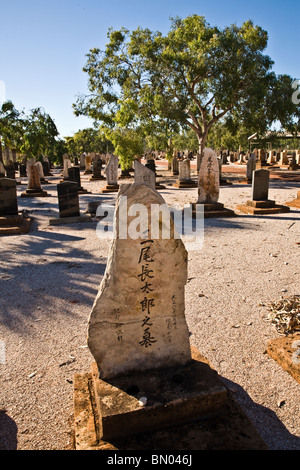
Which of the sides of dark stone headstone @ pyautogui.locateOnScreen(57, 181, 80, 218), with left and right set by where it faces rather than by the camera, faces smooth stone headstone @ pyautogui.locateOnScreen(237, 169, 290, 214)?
left

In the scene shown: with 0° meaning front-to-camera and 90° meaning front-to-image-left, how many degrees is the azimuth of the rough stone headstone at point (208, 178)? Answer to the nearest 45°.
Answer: approximately 0°

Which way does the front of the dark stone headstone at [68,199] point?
toward the camera

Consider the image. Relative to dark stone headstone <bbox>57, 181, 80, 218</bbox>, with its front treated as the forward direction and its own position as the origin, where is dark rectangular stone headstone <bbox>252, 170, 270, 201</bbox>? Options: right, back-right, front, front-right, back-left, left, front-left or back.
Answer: left

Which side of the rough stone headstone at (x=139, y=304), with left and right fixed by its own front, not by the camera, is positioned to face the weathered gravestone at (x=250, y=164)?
back

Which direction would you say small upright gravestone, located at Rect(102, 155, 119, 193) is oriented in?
toward the camera

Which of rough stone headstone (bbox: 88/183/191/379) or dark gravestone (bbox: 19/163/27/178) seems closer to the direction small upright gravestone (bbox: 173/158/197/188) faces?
the rough stone headstone

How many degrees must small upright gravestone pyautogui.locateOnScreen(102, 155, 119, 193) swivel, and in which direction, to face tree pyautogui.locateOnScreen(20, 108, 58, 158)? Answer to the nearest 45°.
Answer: approximately 180°

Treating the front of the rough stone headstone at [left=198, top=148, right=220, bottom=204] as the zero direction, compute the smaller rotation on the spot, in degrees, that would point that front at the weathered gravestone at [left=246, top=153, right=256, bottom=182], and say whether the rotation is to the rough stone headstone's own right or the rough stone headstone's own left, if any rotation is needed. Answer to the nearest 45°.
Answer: approximately 180°

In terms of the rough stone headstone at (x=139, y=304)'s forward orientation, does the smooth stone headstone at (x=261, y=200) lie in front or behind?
behind

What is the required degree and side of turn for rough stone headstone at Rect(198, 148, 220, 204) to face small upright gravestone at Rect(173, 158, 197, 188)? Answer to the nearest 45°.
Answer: approximately 180°
